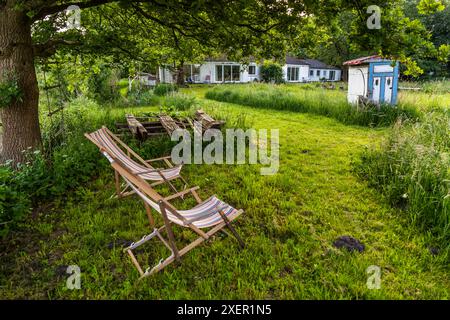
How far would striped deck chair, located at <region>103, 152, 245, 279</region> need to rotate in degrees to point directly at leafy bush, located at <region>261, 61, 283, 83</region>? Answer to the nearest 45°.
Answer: approximately 45° to its left

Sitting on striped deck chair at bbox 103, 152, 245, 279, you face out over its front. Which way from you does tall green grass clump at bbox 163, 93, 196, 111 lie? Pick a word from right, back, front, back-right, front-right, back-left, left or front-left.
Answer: front-left

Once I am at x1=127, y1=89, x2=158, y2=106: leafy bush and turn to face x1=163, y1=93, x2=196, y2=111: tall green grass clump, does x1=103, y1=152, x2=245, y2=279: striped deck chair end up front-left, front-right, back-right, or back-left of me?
front-right

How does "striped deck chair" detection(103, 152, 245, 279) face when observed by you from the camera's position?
facing away from the viewer and to the right of the viewer

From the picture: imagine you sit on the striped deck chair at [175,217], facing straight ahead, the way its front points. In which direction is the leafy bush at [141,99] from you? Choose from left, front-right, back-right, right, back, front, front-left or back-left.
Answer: front-left

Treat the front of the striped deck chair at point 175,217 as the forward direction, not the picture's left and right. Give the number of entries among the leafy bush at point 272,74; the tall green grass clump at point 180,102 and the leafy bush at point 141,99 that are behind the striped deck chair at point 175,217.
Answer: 0

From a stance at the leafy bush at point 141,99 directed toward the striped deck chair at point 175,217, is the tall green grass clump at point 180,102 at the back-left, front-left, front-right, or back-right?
front-left
